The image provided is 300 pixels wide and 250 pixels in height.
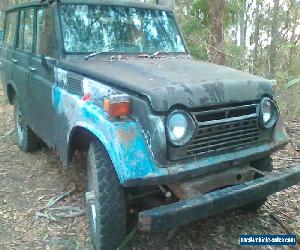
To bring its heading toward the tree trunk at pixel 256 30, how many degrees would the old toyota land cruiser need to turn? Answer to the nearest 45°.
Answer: approximately 135° to its left

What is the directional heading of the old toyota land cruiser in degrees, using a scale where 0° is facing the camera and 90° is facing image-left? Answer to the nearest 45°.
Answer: approximately 315°

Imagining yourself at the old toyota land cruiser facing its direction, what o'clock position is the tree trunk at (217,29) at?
The tree trunk is roughly at 8 o'clock from the old toyota land cruiser.

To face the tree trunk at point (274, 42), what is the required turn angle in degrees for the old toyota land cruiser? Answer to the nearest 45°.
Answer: approximately 90° to its left
